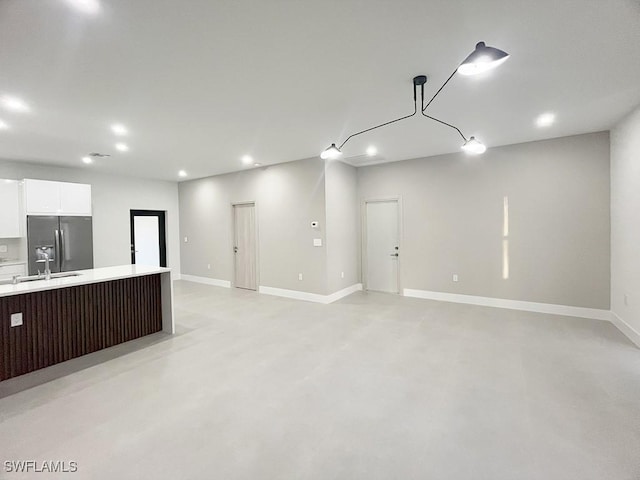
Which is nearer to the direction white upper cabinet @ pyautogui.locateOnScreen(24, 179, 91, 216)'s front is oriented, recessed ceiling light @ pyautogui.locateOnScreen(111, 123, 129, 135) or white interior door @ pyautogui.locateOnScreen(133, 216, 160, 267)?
the recessed ceiling light

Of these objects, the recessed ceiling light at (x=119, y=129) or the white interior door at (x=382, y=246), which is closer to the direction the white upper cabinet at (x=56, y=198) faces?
the recessed ceiling light

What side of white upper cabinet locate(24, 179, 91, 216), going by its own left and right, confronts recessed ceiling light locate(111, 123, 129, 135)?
front

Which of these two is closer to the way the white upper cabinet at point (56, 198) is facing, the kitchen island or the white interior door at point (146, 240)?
the kitchen island

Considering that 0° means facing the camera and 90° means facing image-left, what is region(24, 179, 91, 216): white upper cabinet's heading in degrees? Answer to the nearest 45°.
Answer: approximately 0°

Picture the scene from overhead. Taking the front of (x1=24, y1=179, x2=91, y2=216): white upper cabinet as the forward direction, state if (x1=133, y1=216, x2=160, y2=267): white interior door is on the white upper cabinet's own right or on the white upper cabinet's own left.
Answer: on the white upper cabinet's own left

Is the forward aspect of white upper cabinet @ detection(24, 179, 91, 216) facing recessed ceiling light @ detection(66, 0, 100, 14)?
yes

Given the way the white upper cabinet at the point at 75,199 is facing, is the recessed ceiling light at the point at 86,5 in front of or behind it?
in front

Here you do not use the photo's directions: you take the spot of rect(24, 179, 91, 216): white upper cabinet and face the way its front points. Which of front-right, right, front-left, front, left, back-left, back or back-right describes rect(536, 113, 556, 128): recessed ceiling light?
front-left

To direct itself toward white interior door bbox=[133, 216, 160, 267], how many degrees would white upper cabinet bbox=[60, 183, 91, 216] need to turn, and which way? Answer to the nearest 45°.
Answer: approximately 135° to its left

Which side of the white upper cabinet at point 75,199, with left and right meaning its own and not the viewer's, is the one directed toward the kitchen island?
front
